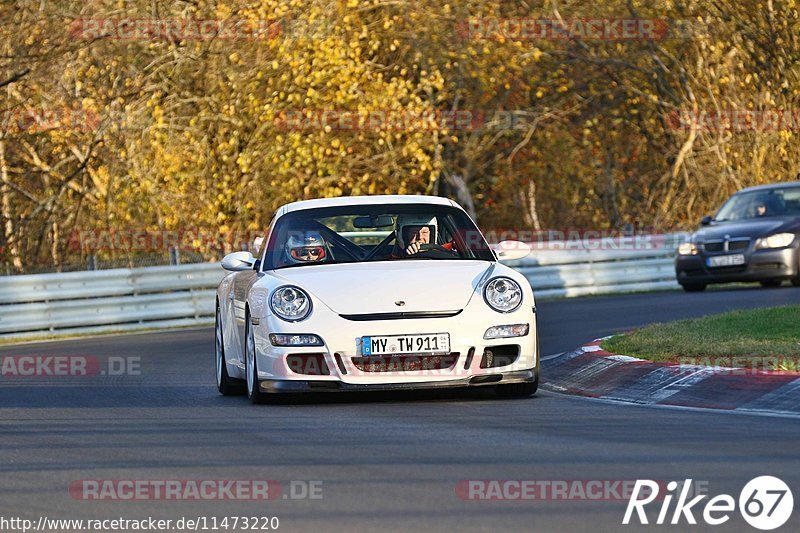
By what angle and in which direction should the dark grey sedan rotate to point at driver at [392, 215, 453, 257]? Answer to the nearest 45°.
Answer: approximately 45° to its left

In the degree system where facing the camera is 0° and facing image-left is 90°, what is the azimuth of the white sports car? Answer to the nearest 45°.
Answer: approximately 0°

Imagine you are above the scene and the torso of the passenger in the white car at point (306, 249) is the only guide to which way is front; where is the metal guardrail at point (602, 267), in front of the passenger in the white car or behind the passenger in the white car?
behind

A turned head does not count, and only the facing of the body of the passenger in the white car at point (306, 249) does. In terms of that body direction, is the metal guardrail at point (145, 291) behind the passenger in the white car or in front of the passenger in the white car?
behind

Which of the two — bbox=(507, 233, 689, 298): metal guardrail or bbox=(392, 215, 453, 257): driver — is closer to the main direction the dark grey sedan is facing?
the driver

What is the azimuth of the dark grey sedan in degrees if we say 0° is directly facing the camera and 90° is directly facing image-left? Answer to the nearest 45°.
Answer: approximately 45°
